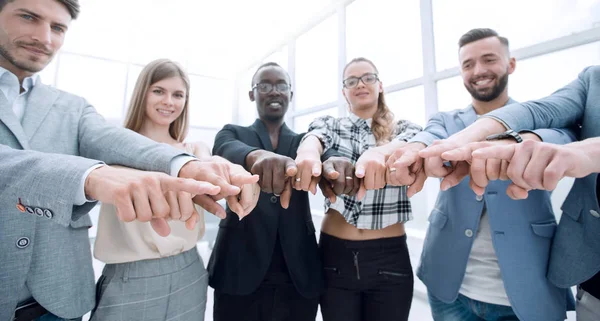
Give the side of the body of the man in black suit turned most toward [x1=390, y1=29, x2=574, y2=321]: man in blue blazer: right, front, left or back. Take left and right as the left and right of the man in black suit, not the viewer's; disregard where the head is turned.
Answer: left

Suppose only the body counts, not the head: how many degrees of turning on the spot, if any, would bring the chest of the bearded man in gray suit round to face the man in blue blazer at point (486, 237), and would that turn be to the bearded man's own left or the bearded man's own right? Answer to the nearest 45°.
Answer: approximately 45° to the bearded man's own left

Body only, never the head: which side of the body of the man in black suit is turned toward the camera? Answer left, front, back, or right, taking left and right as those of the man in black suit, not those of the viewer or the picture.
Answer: front

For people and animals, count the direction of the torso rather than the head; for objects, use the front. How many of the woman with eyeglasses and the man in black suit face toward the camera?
2

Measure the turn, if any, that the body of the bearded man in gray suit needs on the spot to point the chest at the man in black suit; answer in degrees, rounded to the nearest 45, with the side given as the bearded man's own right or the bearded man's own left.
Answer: approximately 45° to the bearded man's own left

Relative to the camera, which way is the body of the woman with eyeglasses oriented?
toward the camera

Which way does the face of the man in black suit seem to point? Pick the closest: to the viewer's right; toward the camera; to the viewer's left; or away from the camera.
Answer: toward the camera

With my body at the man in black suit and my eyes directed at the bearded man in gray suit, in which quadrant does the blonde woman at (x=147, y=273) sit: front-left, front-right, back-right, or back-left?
front-right

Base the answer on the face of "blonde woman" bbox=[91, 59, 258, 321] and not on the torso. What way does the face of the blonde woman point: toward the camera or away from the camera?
toward the camera

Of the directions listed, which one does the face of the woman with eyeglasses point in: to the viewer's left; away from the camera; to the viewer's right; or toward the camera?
toward the camera

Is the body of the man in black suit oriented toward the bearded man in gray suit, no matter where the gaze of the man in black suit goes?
no

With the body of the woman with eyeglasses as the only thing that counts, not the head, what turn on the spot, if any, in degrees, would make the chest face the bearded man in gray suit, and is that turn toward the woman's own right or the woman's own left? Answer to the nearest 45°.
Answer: approximately 45° to the woman's own right

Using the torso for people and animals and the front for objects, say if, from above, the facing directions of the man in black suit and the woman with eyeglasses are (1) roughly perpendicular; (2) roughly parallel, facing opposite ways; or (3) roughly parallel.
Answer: roughly parallel
